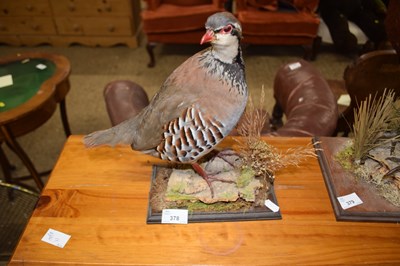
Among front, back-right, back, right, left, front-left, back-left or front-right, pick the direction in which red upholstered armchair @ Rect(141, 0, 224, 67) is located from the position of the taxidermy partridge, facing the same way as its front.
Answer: left

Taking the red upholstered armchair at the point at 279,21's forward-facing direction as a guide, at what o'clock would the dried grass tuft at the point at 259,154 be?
The dried grass tuft is roughly at 12 o'clock from the red upholstered armchair.

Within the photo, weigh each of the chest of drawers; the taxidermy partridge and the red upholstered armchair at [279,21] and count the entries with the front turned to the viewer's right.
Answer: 1

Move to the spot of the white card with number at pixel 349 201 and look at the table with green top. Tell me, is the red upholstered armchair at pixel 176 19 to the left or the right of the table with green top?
right

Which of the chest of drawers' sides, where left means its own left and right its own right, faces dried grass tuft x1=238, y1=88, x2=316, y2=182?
front

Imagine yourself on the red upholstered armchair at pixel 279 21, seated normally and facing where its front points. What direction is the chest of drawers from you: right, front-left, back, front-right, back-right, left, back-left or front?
right

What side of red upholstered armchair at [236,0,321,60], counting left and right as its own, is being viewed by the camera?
front

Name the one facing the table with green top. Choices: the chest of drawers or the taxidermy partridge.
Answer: the chest of drawers

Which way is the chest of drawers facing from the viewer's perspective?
toward the camera

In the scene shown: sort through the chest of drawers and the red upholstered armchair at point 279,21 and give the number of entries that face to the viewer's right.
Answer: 0

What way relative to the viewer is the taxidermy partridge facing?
to the viewer's right

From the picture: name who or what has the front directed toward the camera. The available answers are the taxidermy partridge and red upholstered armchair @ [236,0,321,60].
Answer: the red upholstered armchair
